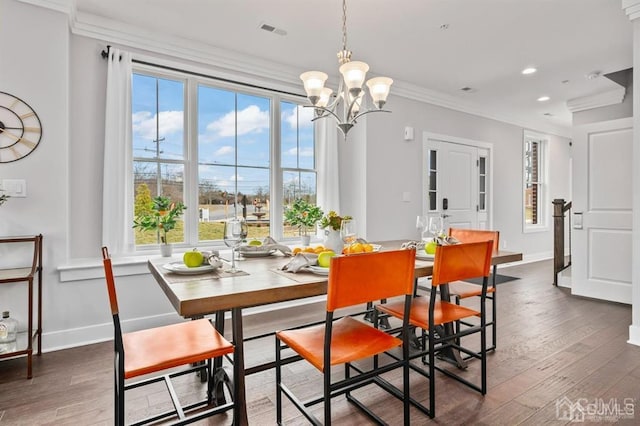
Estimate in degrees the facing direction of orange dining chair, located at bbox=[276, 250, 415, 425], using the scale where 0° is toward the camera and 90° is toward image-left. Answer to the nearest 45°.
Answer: approximately 135°

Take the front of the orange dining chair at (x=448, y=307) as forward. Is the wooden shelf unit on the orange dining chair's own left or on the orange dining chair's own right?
on the orange dining chair's own left

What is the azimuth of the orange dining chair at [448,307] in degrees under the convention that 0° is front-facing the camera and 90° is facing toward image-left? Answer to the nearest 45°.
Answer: approximately 135°

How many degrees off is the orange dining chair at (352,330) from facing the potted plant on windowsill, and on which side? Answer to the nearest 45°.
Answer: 0° — it already faces it

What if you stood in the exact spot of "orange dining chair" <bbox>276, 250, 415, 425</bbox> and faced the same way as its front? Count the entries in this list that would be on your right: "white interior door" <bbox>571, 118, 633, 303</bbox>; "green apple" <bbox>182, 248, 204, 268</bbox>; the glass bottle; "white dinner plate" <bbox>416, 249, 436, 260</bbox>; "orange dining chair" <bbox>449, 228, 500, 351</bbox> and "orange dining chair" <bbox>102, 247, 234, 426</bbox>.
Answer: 3

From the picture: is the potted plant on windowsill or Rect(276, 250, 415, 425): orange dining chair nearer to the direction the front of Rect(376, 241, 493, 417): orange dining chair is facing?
the potted plant on windowsill

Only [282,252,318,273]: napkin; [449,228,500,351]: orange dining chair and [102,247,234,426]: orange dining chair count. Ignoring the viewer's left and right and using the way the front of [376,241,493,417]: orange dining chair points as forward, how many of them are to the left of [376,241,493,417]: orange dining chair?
2

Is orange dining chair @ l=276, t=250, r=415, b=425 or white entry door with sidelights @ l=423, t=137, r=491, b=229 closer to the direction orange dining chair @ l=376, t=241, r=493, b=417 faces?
the white entry door with sidelights
